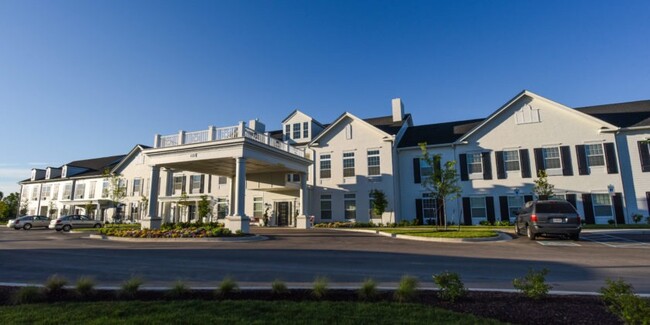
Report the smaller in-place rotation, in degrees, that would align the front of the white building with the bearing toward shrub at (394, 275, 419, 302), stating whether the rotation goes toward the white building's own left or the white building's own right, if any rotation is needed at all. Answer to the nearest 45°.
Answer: approximately 45° to the white building's own left

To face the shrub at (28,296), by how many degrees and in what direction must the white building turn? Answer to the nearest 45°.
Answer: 0° — it already faces it

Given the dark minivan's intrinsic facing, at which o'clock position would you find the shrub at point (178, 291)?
The shrub is roughly at 8 o'clock from the dark minivan.

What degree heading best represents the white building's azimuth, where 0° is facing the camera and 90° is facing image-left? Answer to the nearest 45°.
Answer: approximately 45°

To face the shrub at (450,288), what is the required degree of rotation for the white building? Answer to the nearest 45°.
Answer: approximately 45° to its left

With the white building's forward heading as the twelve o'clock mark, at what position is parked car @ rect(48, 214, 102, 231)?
The parked car is roughly at 2 o'clock from the white building.

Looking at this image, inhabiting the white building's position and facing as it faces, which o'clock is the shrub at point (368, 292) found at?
The shrub is roughly at 11 o'clock from the white building.

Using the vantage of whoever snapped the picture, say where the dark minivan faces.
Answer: facing away from the viewer and to the left of the viewer

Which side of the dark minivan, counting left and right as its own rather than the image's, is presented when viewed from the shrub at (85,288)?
back
